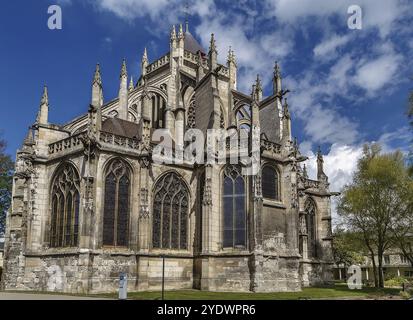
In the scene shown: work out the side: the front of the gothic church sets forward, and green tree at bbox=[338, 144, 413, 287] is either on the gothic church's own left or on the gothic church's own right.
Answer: on the gothic church's own right

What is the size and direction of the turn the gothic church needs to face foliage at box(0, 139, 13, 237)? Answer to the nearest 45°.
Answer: approximately 45° to its left

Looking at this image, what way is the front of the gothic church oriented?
away from the camera
